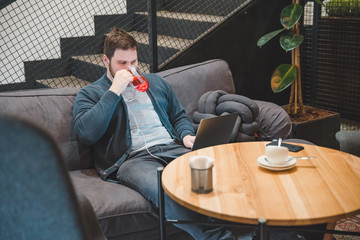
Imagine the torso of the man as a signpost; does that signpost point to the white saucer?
yes

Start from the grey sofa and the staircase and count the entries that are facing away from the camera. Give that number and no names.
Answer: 0

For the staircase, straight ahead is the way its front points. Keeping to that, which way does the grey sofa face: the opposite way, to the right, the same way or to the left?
to the left

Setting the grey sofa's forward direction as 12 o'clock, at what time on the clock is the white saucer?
The white saucer is roughly at 12 o'clock from the grey sofa.

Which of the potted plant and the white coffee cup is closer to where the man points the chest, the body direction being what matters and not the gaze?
the white coffee cup

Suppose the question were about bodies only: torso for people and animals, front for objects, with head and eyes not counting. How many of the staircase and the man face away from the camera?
0

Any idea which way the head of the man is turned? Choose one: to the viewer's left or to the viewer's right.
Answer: to the viewer's right

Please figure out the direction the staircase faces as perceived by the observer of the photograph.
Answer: facing the viewer and to the left of the viewer

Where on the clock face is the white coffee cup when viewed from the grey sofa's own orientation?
The white coffee cup is roughly at 12 o'clock from the grey sofa.

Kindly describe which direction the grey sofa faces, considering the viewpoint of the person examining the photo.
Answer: facing the viewer and to the right of the viewer

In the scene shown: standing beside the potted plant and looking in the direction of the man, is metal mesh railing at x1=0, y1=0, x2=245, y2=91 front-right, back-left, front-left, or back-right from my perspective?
front-right
